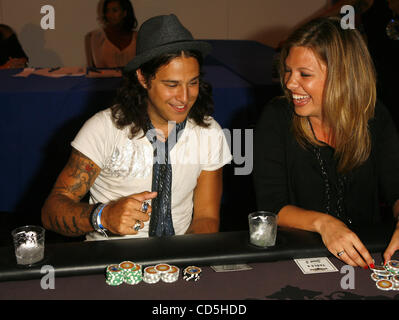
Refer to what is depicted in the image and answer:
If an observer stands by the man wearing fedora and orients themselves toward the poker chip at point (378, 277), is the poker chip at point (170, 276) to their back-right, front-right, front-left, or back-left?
front-right

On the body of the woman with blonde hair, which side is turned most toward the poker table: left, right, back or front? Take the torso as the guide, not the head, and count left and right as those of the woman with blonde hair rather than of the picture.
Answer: front

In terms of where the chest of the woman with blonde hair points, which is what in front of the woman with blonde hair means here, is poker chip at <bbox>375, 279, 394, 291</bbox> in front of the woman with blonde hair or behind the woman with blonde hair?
in front

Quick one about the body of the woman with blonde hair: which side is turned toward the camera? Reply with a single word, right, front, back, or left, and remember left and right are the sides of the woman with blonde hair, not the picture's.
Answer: front

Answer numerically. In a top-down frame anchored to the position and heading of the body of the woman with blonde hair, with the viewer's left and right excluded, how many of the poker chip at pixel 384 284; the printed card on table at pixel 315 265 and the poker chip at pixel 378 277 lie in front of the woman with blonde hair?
3

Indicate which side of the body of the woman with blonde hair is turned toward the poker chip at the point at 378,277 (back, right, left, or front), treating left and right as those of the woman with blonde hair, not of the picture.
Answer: front

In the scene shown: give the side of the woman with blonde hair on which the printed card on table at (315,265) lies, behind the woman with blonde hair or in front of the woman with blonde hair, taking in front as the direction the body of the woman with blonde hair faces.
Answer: in front

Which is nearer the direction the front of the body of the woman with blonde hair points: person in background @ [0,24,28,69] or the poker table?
the poker table

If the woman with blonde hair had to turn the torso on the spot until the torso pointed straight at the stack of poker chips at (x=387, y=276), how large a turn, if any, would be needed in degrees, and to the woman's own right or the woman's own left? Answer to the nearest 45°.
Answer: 0° — they already face it
